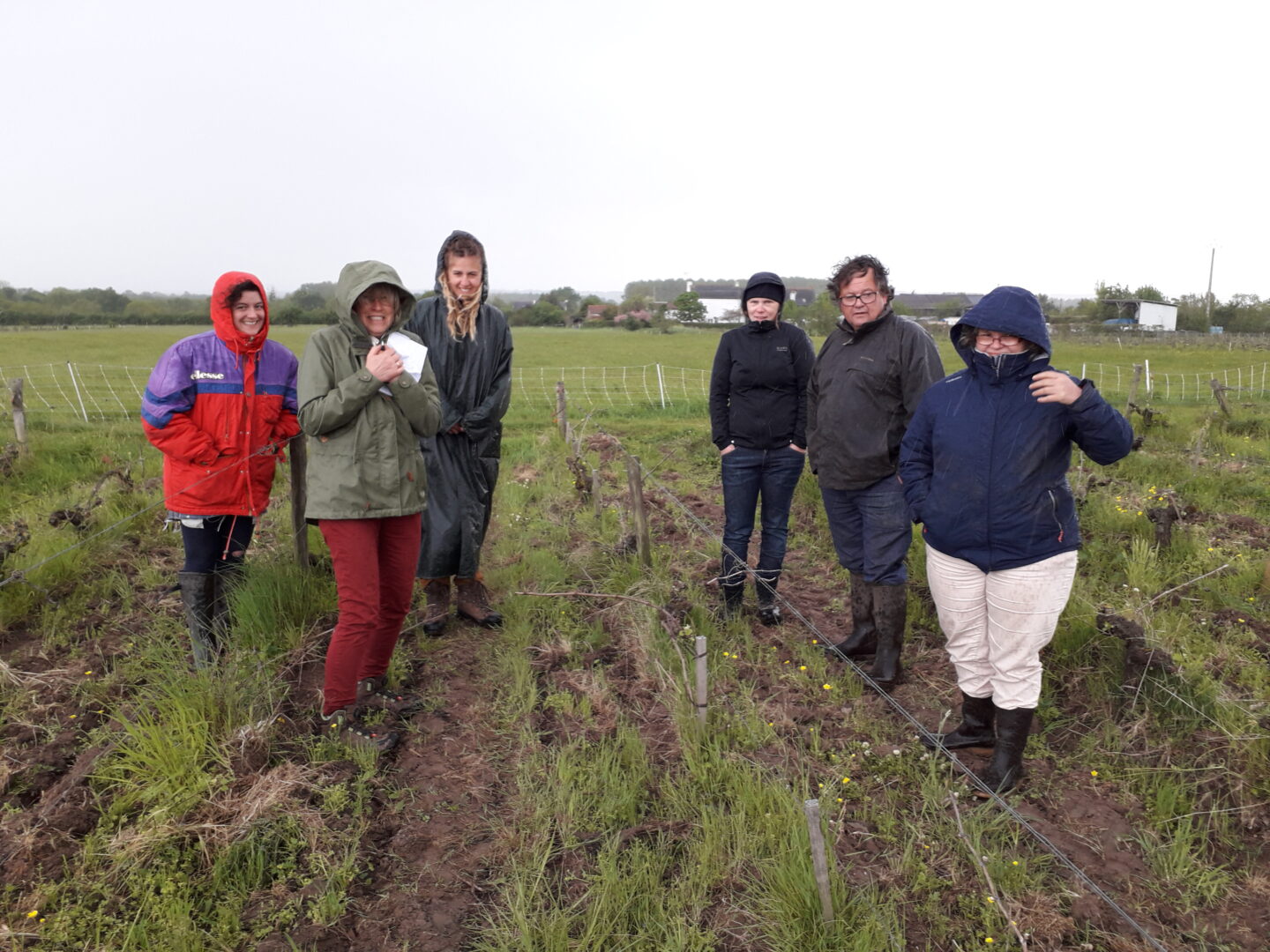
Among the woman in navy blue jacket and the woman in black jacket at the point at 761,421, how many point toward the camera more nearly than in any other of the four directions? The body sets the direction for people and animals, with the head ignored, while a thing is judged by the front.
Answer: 2

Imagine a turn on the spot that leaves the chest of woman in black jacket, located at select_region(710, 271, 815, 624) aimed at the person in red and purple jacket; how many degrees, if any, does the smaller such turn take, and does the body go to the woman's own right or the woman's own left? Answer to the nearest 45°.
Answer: approximately 45° to the woman's own right

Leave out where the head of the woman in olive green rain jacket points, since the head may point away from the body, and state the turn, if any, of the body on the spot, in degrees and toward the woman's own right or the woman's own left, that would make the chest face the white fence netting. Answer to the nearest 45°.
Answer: approximately 135° to the woman's own left

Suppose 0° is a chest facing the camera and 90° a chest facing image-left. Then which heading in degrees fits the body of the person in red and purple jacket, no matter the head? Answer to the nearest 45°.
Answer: approximately 315°

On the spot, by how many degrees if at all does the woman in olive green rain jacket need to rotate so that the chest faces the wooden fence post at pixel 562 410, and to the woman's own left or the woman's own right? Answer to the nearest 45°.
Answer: approximately 135° to the woman's own left

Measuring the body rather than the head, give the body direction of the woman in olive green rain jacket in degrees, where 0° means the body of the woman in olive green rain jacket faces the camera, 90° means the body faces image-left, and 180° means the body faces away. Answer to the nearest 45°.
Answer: approximately 315°

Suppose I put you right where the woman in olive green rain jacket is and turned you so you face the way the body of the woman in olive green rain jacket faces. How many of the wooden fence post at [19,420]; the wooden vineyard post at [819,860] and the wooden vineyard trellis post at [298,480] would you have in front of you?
1

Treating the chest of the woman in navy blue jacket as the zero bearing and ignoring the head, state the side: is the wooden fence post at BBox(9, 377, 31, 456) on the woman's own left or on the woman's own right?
on the woman's own right

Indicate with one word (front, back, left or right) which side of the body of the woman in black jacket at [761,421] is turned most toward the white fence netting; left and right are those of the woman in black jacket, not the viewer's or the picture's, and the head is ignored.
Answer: back

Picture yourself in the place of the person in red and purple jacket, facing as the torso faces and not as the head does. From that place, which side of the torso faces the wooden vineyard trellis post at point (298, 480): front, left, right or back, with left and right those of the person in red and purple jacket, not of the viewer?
left
